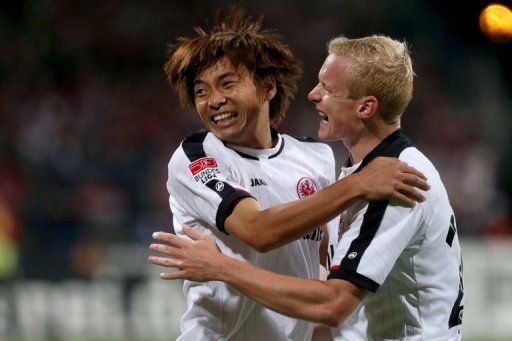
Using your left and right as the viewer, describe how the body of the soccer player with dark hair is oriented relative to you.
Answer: facing the viewer and to the right of the viewer

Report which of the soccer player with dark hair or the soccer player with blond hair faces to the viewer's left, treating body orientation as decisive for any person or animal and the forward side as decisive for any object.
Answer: the soccer player with blond hair

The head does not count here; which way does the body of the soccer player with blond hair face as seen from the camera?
to the viewer's left

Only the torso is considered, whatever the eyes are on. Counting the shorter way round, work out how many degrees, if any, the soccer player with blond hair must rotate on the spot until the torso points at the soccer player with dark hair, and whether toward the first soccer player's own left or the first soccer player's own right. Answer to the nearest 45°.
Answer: approximately 45° to the first soccer player's own right

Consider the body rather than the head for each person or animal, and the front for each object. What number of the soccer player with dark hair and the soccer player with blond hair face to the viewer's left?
1

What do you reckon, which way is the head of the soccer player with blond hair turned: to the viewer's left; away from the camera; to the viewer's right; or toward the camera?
to the viewer's left
